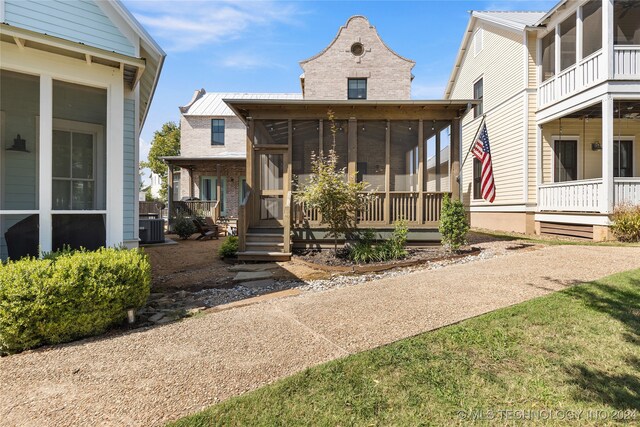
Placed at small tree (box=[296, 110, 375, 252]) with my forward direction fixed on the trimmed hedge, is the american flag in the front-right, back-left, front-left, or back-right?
back-left

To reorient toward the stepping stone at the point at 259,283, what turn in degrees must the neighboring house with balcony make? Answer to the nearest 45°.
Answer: approximately 45° to its right

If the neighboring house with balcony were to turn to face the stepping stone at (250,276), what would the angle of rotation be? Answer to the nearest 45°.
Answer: approximately 45° to its right

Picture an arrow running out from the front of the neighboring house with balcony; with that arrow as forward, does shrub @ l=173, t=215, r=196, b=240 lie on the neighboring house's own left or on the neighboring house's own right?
on the neighboring house's own right

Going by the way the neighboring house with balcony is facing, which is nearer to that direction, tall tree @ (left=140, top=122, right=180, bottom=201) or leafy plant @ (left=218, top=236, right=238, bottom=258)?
the leafy plant

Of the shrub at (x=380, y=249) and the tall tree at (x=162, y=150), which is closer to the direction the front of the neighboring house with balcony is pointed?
the shrub

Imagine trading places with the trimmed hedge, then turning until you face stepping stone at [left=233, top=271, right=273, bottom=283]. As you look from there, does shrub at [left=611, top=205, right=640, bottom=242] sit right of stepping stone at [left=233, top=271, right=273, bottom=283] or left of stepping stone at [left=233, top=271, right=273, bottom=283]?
right

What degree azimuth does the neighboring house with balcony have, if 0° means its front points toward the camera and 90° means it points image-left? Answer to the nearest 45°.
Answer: approximately 0°
